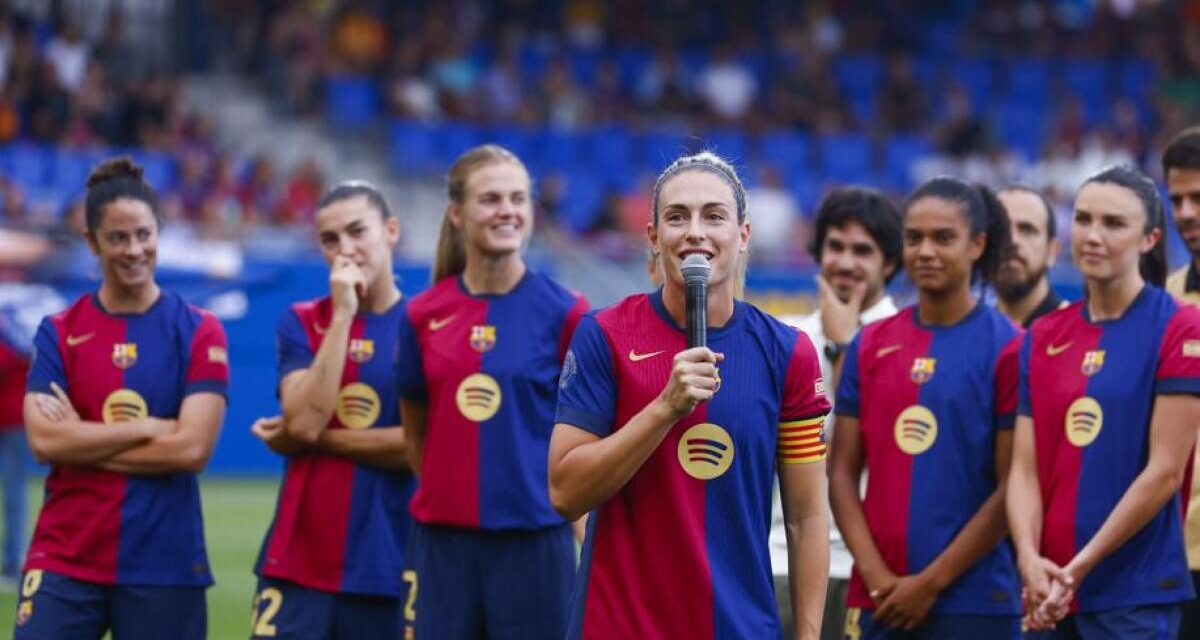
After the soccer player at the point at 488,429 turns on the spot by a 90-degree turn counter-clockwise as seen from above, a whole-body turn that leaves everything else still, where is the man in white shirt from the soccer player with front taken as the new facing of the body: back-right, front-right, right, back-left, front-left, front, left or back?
front

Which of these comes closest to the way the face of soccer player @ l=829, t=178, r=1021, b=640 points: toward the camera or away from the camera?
toward the camera

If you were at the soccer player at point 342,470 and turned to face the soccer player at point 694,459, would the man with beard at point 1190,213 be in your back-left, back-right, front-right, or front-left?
front-left

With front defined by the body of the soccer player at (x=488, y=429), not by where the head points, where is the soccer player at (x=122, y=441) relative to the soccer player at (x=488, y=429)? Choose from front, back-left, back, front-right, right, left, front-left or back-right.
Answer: right

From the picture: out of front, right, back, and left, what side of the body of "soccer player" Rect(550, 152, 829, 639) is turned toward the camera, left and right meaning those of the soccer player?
front

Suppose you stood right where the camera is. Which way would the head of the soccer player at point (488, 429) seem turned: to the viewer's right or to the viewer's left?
to the viewer's right

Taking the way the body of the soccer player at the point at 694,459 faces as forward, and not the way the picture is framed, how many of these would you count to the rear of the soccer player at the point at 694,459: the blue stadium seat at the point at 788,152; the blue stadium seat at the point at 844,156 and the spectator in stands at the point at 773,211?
3

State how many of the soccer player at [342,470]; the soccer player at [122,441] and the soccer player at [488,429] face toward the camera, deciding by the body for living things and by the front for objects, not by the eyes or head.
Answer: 3

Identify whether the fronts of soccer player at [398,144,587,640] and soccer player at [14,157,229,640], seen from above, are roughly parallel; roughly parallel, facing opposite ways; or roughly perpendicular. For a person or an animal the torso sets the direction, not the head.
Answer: roughly parallel

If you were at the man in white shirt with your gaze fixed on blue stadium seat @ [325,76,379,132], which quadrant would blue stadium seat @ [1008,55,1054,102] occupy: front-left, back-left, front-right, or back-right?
front-right

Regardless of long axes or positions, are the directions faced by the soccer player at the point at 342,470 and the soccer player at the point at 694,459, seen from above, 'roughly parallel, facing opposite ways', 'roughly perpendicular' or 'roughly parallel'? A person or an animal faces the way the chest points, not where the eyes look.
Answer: roughly parallel

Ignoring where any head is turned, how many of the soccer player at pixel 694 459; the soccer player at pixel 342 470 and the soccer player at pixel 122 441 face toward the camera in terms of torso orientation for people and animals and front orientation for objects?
3

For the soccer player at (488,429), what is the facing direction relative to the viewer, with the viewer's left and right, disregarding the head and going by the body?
facing the viewer

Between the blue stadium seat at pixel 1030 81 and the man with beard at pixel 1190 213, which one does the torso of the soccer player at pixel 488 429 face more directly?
the man with beard

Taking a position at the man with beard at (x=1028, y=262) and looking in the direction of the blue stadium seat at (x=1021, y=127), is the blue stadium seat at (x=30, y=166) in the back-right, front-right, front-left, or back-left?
front-left

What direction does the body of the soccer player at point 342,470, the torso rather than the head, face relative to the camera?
toward the camera
